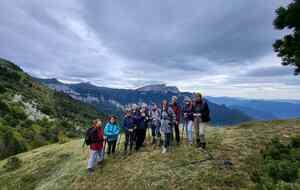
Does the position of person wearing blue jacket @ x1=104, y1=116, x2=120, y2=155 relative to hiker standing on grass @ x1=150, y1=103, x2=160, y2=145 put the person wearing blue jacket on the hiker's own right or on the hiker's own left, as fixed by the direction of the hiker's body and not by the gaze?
on the hiker's own right

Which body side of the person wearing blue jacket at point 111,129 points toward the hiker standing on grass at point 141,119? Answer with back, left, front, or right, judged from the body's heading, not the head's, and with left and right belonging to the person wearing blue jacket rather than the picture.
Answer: left

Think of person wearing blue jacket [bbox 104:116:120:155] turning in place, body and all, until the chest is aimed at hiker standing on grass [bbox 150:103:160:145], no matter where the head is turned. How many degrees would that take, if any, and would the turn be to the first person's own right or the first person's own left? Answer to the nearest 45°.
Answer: approximately 90° to the first person's own left

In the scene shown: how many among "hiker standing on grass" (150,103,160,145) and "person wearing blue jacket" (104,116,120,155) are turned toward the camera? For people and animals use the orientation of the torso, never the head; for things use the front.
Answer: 2

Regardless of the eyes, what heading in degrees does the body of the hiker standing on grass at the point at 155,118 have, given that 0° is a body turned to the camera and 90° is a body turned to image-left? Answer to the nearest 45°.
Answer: approximately 0°
